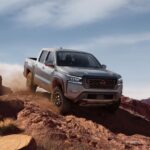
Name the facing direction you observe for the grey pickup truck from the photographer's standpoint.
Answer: facing the viewer and to the right of the viewer

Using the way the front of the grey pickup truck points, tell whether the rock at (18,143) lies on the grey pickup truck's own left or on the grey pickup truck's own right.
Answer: on the grey pickup truck's own right
